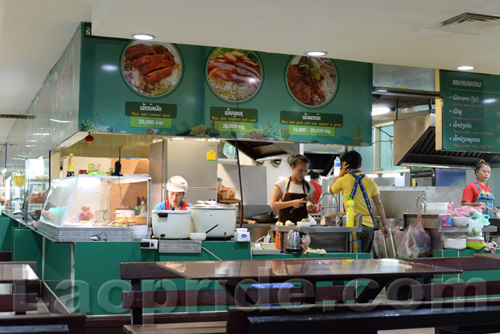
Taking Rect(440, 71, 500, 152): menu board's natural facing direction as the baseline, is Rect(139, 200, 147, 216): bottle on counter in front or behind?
in front

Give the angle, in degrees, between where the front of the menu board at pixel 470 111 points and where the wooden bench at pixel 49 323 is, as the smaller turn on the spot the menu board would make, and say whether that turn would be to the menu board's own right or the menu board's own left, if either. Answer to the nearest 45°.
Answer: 0° — it already faces it

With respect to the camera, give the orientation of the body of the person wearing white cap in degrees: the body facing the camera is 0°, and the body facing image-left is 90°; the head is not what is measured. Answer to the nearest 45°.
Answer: approximately 0°

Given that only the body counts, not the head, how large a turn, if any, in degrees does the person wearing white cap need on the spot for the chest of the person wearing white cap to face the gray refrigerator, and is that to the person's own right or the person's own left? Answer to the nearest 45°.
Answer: approximately 180°

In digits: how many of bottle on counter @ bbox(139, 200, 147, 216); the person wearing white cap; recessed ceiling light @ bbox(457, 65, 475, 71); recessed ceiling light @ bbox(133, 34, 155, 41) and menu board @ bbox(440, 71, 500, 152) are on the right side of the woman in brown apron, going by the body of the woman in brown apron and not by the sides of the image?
3

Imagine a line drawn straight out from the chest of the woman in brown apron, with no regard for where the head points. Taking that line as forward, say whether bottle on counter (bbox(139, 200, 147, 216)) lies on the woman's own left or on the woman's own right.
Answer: on the woman's own right

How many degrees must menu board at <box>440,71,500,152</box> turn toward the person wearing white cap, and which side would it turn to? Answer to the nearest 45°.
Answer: approximately 45° to its right

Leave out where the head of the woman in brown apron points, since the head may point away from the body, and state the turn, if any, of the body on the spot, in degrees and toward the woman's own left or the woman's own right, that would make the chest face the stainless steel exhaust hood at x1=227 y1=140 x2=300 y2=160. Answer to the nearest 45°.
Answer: approximately 135° to the woman's own left

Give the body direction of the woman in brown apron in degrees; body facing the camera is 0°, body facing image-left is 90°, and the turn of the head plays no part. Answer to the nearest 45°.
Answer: approximately 315°

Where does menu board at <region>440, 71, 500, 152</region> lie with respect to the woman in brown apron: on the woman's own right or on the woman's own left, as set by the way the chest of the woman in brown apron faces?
on the woman's own left
